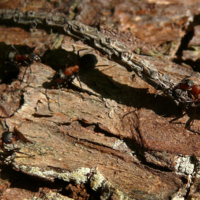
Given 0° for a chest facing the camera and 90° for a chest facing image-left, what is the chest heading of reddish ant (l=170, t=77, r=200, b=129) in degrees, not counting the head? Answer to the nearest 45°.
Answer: approximately 90°

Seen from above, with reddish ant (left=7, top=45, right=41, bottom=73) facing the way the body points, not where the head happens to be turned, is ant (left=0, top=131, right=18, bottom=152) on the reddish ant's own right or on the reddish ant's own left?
on the reddish ant's own right

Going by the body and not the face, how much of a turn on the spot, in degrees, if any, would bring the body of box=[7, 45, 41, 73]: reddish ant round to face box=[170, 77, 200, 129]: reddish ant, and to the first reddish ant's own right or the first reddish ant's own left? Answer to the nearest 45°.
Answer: approximately 45° to the first reddish ant's own right

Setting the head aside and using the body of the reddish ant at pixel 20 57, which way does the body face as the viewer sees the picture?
to the viewer's right

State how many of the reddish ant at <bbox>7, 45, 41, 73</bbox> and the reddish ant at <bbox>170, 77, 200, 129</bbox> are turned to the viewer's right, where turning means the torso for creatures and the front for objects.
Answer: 1
